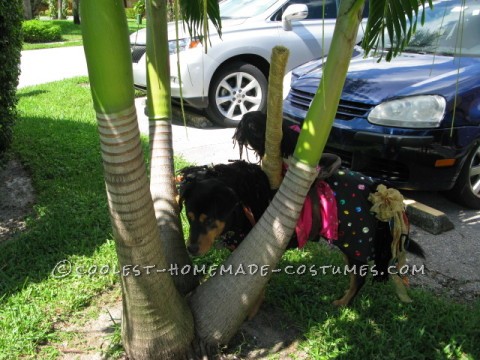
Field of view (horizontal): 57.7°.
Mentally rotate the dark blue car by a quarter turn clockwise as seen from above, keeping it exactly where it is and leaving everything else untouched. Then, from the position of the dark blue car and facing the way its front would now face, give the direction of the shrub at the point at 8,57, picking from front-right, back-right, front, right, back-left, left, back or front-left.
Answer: front-left

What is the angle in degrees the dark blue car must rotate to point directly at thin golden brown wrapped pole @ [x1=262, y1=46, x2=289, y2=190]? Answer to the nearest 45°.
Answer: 0° — it already faces it

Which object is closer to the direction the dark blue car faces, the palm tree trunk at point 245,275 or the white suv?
the palm tree trunk

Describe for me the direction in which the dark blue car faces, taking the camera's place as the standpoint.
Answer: facing the viewer and to the left of the viewer

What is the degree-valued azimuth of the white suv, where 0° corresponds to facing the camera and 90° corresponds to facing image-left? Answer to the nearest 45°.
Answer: approximately 45°

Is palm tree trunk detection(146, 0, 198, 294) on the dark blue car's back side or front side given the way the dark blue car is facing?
on the front side

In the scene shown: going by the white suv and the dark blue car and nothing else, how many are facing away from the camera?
0

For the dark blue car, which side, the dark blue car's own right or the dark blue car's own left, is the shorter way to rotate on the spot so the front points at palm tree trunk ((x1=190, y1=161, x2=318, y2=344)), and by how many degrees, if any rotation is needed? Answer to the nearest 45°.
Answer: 0° — it already faces it

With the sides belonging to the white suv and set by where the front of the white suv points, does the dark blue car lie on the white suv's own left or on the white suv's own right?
on the white suv's own left

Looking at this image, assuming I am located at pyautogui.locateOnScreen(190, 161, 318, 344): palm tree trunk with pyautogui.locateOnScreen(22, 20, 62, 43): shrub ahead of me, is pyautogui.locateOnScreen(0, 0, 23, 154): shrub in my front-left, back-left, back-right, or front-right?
front-left

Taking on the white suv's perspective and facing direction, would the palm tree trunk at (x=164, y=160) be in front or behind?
in front

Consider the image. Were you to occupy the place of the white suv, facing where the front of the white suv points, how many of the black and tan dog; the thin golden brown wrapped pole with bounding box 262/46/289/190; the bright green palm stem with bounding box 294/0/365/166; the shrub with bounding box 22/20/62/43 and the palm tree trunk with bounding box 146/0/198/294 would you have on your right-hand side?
1

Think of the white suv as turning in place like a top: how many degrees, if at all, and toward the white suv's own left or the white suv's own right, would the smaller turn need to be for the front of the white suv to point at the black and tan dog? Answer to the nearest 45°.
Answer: approximately 45° to the white suv's own left
